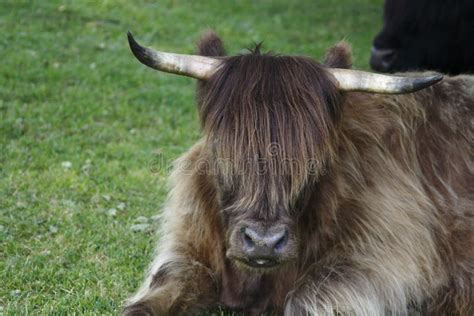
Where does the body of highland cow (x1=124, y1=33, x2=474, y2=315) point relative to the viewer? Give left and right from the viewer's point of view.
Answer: facing the viewer and to the left of the viewer

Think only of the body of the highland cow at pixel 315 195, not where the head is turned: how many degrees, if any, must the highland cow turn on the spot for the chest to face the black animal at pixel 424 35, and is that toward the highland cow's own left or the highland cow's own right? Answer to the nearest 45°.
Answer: approximately 135° to the highland cow's own right
